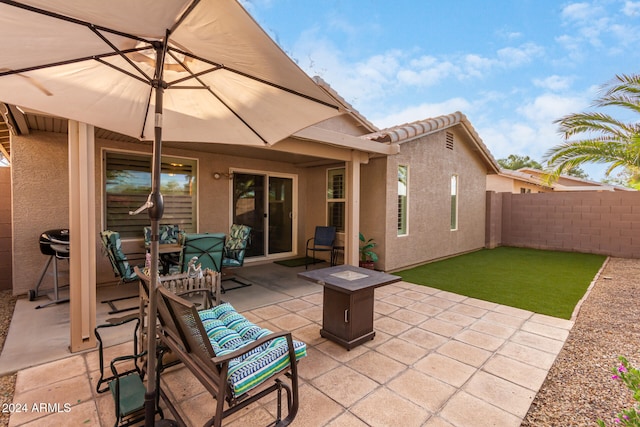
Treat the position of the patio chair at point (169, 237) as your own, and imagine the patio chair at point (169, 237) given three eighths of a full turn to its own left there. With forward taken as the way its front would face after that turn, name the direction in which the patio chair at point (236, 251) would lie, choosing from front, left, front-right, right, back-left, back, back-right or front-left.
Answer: right

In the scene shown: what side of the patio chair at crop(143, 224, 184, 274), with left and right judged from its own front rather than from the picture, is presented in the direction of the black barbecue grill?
right

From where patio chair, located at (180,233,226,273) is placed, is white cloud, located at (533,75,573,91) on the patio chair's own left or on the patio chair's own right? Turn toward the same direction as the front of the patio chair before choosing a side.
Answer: on the patio chair's own right

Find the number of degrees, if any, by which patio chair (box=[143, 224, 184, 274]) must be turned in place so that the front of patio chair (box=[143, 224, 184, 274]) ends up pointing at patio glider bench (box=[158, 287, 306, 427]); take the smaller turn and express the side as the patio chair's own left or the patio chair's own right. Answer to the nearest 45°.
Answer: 0° — it already faces it

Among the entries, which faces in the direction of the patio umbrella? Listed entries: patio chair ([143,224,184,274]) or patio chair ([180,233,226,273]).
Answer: patio chair ([143,224,184,274])

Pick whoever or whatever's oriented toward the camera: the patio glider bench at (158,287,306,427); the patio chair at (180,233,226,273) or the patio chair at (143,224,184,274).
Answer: the patio chair at (143,224,184,274)

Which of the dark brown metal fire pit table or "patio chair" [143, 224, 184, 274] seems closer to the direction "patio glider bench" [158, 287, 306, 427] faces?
the dark brown metal fire pit table
